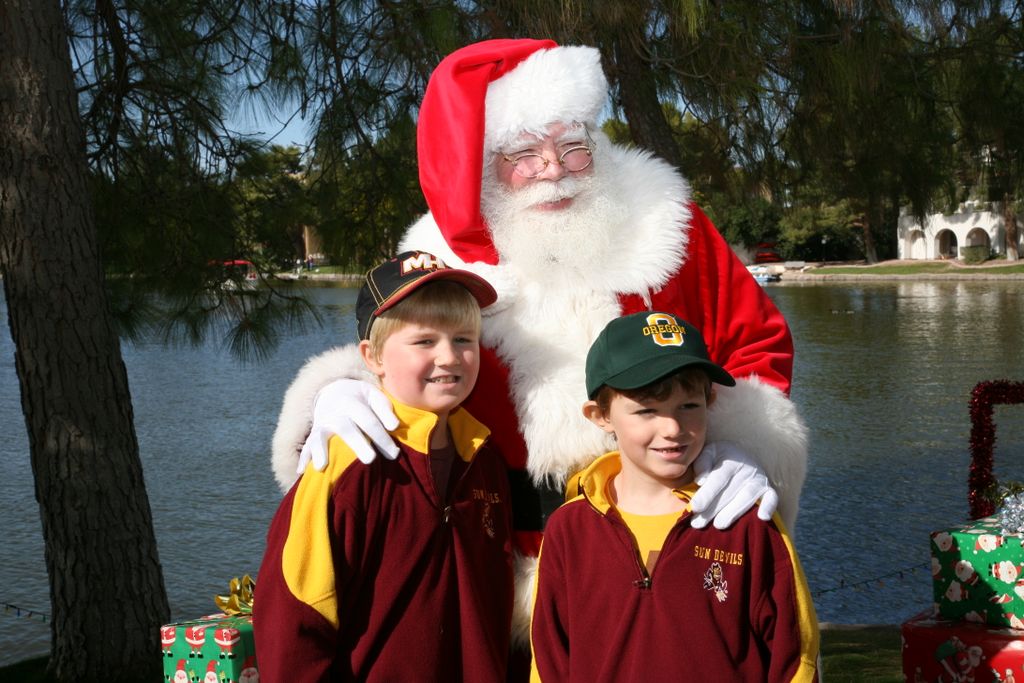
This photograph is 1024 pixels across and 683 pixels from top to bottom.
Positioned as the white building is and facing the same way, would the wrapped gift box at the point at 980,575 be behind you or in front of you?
in front

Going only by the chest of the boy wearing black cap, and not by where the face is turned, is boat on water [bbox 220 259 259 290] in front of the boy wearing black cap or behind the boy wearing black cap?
behind

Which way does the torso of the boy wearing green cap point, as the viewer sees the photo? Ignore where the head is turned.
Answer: toward the camera

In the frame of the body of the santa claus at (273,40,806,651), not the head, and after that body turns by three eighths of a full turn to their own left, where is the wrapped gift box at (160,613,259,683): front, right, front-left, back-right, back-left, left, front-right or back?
back-left

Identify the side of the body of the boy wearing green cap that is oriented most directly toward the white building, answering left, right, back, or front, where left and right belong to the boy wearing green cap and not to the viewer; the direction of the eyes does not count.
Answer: back

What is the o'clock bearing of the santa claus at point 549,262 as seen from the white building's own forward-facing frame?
The santa claus is roughly at 12 o'clock from the white building.

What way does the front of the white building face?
toward the camera

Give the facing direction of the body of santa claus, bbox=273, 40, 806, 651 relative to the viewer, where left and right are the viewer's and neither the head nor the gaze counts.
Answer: facing the viewer

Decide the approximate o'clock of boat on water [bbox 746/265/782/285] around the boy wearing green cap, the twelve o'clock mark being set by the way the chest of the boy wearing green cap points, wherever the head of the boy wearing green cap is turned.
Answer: The boat on water is roughly at 6 o'clock from the boy wearing green cap.

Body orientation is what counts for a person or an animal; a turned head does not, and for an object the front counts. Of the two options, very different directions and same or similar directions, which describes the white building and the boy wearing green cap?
same or similar directions

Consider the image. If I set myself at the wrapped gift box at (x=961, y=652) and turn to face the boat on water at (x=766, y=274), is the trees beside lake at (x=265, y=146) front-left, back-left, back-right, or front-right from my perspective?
front-left

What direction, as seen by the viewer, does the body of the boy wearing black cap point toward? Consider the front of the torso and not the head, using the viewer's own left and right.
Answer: facing the viewer and to the right of the viewer

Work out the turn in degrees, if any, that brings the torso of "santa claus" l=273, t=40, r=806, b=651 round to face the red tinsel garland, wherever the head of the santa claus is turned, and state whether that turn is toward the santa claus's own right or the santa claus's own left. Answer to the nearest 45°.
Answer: approximately 135° to the santa claus's own left

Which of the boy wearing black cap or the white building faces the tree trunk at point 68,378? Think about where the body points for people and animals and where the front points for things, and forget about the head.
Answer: the white building
